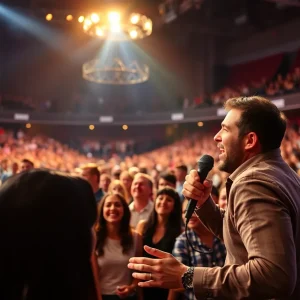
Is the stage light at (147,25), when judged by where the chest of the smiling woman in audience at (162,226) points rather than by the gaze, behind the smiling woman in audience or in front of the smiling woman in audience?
behind

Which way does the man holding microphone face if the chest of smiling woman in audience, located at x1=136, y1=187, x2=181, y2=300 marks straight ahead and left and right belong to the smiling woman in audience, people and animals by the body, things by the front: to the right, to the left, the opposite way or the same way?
to the right

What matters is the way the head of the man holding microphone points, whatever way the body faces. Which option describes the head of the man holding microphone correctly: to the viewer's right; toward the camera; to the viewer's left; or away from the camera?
to the viewer's left

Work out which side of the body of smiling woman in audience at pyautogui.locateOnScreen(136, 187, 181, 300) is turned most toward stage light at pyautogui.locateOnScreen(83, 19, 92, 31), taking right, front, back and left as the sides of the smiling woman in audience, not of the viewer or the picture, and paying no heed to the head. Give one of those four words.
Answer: back

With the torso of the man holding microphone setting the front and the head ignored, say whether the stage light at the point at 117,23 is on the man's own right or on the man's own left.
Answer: on the man's own right

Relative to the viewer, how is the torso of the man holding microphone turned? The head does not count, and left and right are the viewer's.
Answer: facing to the left of the viewer

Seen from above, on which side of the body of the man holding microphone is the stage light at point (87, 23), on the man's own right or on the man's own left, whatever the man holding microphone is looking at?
on the man's own right

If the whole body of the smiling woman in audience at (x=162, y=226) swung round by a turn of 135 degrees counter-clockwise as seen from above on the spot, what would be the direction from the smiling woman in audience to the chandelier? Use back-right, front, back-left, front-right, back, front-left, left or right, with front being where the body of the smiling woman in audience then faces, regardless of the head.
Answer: front-left

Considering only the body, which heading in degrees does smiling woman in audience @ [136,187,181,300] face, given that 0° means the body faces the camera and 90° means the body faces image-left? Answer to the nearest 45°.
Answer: approximately 0°
